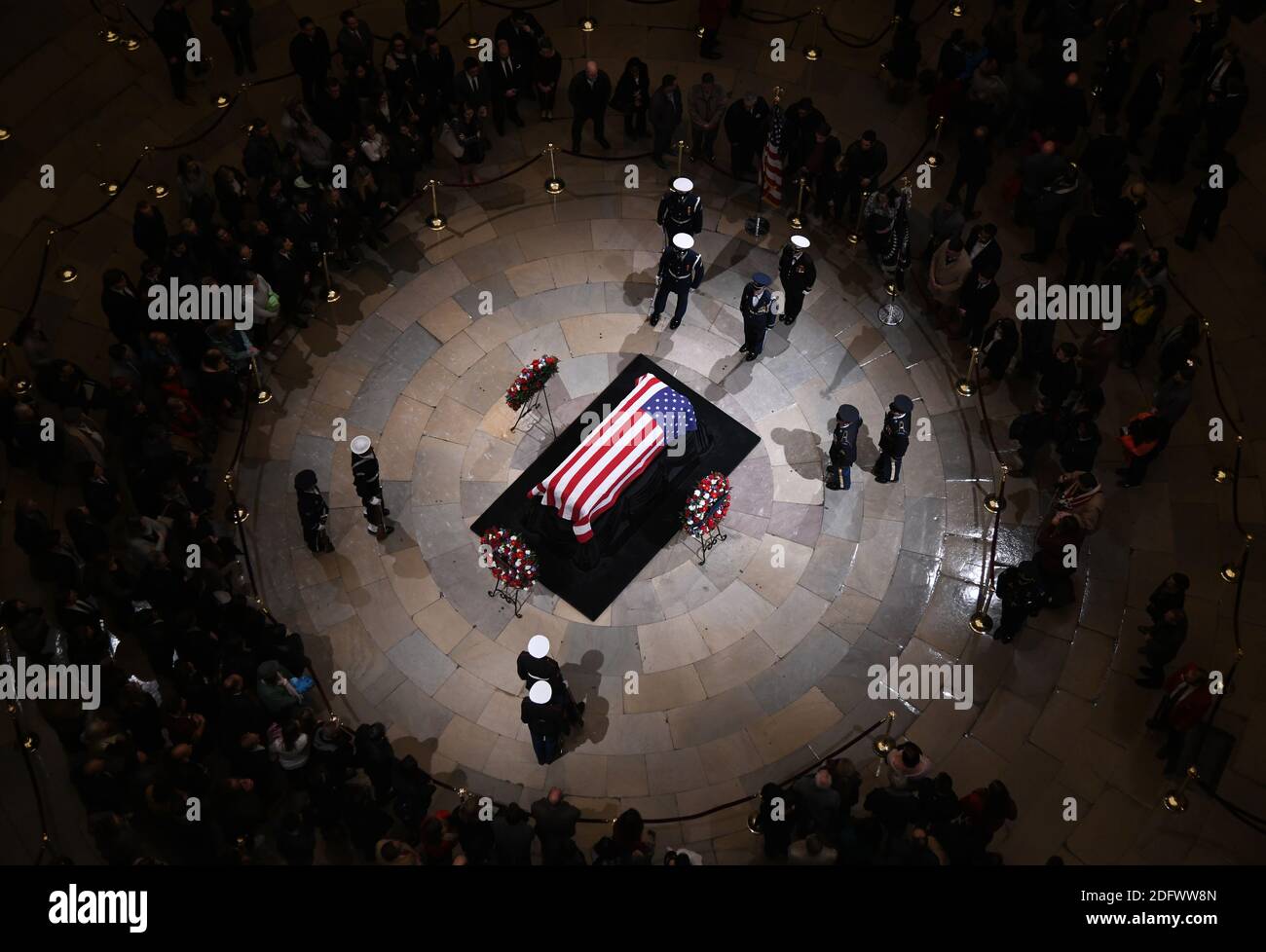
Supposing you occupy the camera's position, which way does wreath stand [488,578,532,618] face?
facing the viewer and to the left of the viewer

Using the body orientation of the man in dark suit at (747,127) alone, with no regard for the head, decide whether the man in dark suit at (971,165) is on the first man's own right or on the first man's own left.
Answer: on the first man's own left

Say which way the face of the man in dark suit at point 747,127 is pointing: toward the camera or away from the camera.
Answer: toward the camera

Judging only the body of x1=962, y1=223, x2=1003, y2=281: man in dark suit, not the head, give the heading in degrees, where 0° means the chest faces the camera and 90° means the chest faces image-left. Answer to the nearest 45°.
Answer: approximately 45°

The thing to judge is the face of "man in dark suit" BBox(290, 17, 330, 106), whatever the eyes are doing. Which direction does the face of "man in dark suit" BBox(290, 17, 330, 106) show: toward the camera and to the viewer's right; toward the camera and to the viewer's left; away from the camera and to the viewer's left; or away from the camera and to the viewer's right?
toward the camera and to the viewer's right

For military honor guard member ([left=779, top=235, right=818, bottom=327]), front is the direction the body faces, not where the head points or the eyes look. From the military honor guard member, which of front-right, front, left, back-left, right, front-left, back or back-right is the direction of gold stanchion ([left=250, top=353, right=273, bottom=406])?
front-right

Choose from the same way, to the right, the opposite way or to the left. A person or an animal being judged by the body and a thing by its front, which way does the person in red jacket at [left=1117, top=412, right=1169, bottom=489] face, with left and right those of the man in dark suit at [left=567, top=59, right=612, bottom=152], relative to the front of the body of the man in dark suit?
to the right

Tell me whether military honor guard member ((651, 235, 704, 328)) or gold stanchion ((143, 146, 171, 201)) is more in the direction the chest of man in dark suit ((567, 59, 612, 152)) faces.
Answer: the military honor guard member

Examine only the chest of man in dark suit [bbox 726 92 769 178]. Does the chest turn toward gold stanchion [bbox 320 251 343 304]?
no

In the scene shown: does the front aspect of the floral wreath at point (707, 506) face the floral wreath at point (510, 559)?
no

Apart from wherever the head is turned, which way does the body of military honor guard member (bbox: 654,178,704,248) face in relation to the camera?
toward the camera

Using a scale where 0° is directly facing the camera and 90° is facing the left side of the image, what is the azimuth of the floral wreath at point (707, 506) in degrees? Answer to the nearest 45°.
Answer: approximately 315°

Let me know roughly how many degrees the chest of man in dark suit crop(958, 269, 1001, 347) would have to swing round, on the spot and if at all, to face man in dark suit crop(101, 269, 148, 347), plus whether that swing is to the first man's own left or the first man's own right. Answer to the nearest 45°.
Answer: approximately 45° to the first man's own right

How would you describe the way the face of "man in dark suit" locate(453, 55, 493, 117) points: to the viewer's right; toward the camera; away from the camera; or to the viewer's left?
toward the camera

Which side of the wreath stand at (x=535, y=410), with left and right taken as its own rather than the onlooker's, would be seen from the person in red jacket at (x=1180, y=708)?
back

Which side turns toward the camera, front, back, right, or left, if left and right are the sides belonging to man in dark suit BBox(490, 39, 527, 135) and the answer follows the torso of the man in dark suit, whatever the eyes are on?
front

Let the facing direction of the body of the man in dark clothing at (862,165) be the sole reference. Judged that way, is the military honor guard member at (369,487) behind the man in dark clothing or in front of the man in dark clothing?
in front

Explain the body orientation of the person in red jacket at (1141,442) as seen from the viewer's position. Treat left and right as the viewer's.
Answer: facing to the left of the viewer
